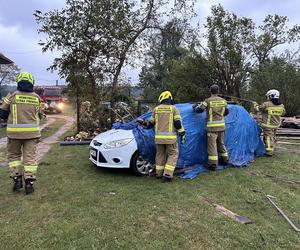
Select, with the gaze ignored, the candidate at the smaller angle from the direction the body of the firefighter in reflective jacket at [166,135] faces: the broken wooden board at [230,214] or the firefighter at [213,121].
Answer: the firefighter

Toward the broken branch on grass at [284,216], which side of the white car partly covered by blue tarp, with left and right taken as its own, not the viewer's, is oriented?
left

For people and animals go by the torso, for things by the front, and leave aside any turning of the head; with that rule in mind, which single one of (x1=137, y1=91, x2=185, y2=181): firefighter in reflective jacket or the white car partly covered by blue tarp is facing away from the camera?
the firefighter in reflective jacket

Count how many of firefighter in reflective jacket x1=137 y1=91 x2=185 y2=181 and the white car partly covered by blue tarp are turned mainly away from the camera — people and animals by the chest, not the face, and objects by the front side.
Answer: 1

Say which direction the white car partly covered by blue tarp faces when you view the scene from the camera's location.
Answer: facing the viewer and to the left of the viewer

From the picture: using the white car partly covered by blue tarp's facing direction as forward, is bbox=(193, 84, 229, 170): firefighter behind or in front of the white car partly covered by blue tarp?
behind

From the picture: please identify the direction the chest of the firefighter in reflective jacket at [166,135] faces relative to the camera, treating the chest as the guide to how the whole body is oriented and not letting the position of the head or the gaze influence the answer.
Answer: away from the camera

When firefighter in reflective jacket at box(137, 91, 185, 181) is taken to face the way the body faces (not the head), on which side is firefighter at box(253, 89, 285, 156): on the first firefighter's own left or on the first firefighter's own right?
on the first firefighter's own right

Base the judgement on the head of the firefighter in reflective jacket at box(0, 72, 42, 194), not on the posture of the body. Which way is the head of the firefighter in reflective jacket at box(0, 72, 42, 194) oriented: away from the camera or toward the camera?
away from the camera
